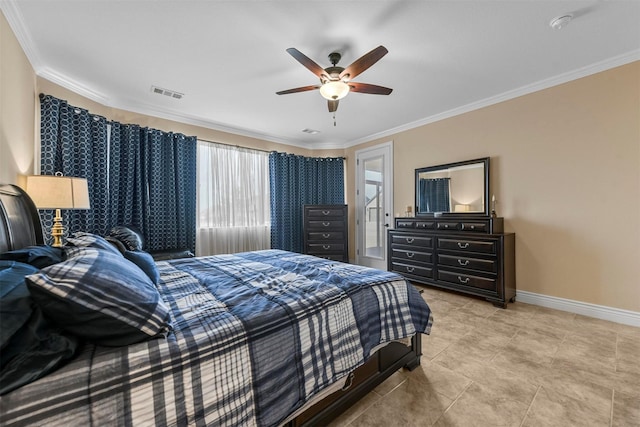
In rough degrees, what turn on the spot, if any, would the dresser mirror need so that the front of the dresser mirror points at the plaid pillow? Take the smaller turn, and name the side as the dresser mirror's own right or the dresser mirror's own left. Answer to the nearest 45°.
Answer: approximately 45° to the dresser mirror's own left

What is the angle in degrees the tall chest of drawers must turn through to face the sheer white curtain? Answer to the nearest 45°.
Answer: approximately 90° to its right

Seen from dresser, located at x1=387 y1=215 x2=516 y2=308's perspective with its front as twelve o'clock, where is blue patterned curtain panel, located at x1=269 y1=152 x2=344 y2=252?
The blue patterned curtain panel is roughly at 2 o'clock from the dresser.

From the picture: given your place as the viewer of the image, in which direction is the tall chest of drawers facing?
facing the viewer

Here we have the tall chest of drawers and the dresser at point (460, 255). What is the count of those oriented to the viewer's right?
0

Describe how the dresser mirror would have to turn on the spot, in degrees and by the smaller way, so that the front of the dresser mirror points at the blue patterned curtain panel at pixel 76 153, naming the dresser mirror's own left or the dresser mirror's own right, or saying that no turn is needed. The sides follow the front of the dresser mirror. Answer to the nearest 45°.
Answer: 0° — it already faces it

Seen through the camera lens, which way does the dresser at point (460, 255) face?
facing the viewer and to the left of the viewer

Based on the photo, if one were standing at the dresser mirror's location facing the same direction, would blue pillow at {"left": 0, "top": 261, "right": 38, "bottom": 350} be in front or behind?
in front

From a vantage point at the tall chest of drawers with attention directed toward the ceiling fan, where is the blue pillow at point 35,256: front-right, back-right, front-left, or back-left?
front-right

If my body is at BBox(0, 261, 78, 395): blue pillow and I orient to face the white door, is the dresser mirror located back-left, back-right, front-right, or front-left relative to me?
front-right

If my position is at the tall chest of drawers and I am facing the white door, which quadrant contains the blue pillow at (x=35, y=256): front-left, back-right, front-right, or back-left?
back-right

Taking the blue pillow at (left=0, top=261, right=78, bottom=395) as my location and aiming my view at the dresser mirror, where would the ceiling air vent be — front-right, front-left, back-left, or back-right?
front-left

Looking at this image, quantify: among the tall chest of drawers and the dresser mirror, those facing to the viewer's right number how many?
0

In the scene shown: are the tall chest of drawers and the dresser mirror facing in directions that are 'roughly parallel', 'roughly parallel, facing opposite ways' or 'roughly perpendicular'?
roughly perpendicular

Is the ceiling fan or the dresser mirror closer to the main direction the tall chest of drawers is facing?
the ceiling fan

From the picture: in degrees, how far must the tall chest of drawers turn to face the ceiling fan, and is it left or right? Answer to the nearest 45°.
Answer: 0° — it already faces it

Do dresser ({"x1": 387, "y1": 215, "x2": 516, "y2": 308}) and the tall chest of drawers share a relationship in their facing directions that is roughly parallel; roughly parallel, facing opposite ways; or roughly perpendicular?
roughly perpendicular
